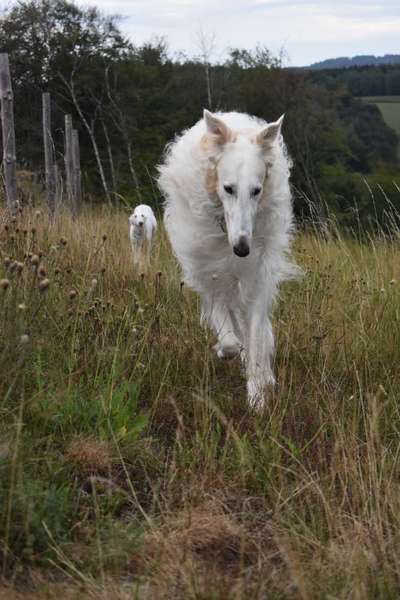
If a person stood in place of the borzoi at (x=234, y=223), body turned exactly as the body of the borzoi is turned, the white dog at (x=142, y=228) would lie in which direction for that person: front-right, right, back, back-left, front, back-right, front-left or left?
back

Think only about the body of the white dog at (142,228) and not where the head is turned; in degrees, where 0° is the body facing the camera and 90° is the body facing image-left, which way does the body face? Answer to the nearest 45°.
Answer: approximately 0°

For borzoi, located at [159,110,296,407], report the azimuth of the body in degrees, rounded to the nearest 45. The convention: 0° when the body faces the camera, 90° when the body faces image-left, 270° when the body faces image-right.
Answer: approximately 0°

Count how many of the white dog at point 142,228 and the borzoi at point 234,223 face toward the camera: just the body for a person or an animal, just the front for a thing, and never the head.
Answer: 2

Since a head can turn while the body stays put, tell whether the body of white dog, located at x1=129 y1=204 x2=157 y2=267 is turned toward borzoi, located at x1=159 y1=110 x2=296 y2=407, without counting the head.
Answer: yes
